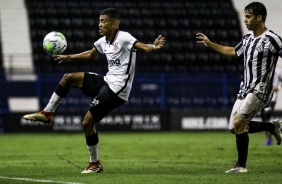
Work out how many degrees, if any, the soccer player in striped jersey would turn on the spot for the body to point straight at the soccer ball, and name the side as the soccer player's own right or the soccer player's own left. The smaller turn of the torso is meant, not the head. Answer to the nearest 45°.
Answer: approximately 45° to the soccer player's own right

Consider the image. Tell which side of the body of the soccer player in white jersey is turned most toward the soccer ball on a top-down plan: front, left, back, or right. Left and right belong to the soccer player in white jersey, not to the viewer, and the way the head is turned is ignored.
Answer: front

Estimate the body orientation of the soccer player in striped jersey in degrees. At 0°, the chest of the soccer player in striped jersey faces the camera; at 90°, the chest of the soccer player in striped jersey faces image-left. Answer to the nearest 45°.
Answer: approximately 45°

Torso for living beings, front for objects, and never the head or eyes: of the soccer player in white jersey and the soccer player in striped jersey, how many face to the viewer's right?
0

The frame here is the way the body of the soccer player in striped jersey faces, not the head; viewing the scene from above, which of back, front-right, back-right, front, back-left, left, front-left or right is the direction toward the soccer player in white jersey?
front-right

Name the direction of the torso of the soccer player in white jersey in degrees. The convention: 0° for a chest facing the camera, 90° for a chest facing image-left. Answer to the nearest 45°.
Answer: approximately 45°

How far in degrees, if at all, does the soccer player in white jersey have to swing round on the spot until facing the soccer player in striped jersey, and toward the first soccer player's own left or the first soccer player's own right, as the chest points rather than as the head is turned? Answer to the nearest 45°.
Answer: approximately 135° to the first soccer player's own left

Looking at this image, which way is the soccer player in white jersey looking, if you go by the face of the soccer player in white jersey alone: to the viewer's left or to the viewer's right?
to the viewer's left

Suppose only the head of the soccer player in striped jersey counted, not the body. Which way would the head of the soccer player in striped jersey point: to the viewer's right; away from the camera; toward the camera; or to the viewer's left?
to the viewer's left
